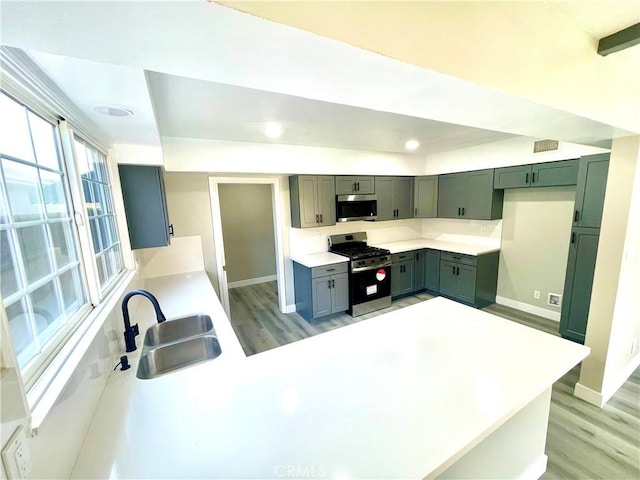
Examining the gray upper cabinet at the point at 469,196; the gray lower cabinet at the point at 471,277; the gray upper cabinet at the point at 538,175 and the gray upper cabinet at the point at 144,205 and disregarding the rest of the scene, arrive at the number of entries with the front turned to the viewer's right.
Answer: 1

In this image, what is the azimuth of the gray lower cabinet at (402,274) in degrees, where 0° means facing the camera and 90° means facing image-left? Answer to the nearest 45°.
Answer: approximately 315°

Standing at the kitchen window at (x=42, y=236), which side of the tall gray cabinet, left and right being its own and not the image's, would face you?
front

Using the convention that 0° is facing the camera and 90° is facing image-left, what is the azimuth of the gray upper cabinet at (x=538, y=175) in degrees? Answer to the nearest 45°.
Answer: approximately 45°

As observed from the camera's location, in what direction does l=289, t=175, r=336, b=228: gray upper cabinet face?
facing the viewer and to the right of the viewer

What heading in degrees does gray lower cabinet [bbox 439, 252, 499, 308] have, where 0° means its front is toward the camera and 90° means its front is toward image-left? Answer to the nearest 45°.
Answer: approximately 45°

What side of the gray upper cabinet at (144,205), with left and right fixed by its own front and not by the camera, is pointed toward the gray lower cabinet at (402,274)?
front

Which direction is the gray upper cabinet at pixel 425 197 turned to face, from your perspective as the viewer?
facing the viewer

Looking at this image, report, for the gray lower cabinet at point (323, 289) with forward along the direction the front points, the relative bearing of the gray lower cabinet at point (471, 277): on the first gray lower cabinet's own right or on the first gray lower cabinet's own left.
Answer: on the first gray lower cabinet's own left

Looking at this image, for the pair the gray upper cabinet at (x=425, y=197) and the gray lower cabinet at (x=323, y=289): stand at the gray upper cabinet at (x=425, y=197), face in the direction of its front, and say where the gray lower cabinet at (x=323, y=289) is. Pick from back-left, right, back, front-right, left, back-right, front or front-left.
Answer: front-right

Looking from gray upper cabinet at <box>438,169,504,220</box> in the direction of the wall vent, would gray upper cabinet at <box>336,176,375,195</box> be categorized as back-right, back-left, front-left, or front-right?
back-right

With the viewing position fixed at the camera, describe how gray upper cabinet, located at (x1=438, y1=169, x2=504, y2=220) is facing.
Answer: facing the viewer and to the left of the viewer

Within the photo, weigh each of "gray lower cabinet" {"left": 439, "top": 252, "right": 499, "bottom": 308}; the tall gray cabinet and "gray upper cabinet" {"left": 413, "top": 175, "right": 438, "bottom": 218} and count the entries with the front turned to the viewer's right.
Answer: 0
